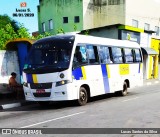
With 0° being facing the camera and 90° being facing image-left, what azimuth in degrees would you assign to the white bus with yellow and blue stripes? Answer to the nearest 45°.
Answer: approximately 45°

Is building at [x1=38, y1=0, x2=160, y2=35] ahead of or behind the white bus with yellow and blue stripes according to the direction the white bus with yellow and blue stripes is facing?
behind
